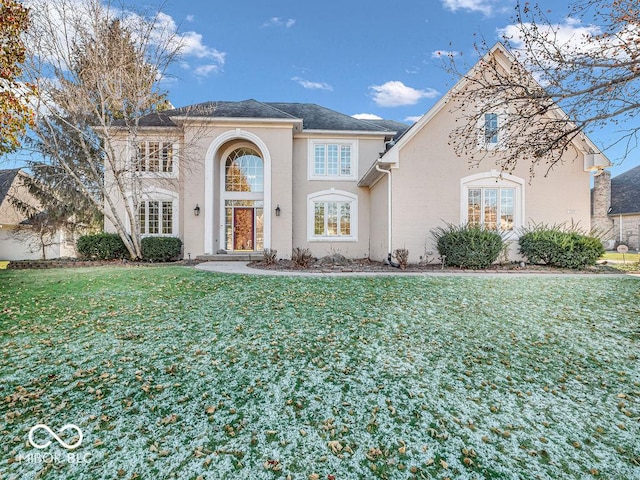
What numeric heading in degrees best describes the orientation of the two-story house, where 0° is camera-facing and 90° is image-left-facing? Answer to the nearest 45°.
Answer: approximately 0°

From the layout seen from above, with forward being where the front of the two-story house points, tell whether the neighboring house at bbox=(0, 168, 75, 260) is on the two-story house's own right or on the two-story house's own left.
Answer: on the two-story house's own right

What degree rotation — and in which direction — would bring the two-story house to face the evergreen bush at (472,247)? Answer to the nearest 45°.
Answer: approximately 45° to its left

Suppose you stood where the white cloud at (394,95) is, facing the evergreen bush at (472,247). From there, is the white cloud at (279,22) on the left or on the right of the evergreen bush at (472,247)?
right

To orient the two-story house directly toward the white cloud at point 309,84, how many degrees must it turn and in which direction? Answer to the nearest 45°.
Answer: approximately 180°

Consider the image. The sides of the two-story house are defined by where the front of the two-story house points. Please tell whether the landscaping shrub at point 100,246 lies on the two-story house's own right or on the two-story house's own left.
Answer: on the two-story house's own right

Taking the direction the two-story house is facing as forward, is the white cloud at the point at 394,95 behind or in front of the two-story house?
behind
